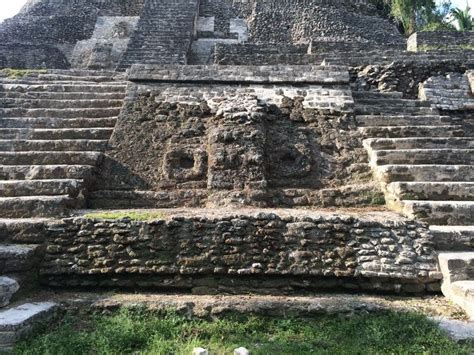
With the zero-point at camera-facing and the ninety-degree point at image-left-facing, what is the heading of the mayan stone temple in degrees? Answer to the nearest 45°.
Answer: approximately 0°
